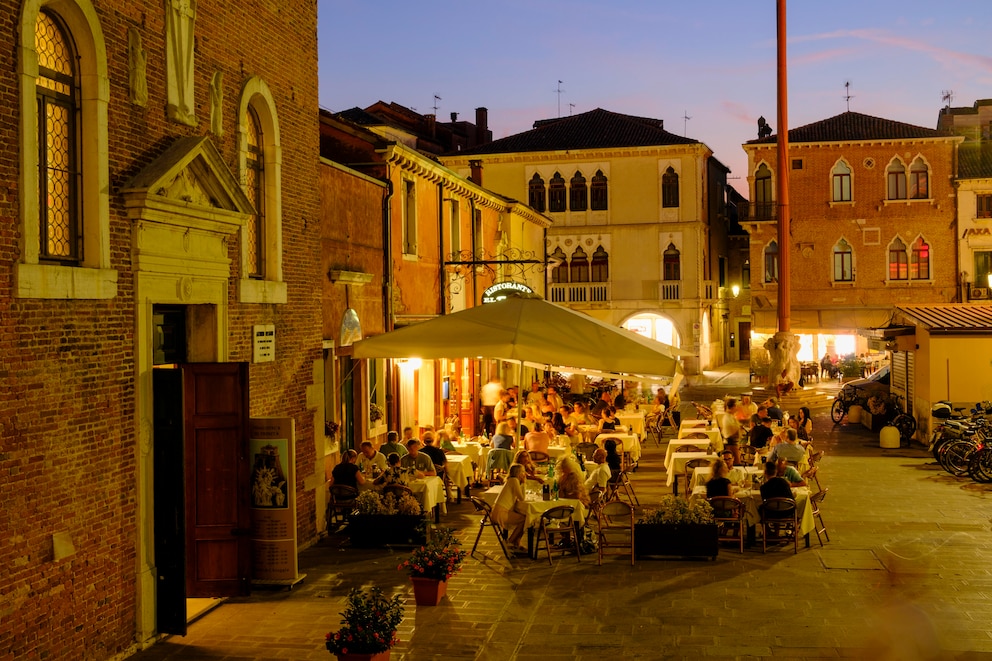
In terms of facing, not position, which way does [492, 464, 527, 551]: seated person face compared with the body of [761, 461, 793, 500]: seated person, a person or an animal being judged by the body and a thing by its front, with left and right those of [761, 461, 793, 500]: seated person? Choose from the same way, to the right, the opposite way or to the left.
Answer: to the right

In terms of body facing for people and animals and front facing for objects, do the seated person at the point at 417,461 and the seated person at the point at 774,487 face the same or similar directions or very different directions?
very different directions

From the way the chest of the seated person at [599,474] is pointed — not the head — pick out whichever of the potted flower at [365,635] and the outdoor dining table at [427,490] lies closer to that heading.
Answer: the outdoor dining table

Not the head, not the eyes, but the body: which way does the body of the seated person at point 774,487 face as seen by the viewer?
away from the camera

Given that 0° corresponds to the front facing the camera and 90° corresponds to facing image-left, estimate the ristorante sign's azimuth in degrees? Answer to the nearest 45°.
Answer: approximately 0°

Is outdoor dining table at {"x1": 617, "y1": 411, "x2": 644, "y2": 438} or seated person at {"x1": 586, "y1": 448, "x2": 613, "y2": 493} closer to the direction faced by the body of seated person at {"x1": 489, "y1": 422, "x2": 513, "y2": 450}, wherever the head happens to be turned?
the outdoor dining table

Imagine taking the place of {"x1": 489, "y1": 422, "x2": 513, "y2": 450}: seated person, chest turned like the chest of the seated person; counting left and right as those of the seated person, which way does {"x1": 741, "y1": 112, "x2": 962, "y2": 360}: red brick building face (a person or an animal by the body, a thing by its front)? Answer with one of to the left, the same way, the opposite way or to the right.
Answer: the opposite way

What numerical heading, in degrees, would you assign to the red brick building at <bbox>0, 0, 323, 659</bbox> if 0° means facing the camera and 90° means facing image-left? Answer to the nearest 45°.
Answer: approximately 315°

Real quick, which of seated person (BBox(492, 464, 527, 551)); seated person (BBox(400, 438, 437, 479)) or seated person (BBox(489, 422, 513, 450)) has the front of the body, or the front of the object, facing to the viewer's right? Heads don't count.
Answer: seated person (BBox(492, 464, 527, 551))
